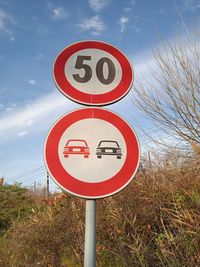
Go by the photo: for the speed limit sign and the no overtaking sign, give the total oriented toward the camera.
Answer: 2

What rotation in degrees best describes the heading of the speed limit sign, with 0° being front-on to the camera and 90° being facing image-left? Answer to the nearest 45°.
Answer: approximately 0°

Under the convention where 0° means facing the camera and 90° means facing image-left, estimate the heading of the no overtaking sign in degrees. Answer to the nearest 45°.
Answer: approximately 0°
